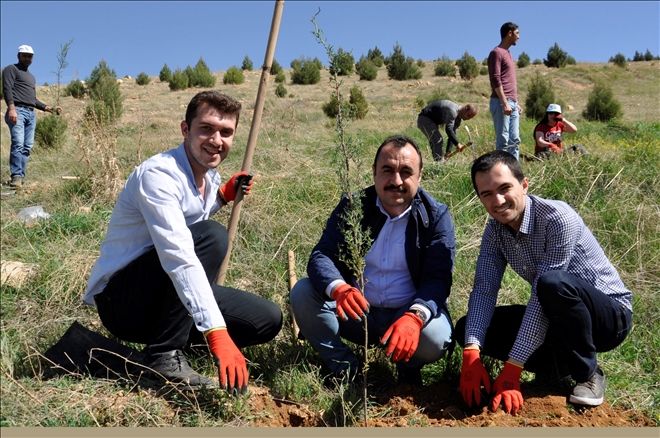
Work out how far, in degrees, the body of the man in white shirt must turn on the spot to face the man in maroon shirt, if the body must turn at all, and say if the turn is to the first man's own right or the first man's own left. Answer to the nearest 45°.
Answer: approximately 90° to the first man's own left

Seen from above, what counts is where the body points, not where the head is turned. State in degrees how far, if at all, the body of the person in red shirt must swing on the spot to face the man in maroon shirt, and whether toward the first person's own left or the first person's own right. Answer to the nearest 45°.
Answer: approximately 90° to the first person's own right

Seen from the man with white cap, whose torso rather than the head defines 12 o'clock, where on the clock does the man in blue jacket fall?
The man in blue jacket is roughly at 1 o'clock from the man with white cap.

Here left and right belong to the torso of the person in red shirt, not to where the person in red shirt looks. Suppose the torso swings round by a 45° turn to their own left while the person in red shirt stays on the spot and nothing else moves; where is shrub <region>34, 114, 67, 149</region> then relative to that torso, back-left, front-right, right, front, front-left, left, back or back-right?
back

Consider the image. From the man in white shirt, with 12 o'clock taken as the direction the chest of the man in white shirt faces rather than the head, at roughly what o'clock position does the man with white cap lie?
The man with white cap is roughly at 7 o'clock from the man in white shirt.

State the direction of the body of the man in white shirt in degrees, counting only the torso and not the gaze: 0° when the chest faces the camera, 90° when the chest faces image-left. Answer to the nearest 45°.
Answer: approximately 315°

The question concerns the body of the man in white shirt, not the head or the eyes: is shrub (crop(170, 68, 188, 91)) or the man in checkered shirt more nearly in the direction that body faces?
the man in checkered shirt

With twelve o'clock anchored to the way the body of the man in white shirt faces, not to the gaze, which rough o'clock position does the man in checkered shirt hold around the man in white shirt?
The man in checkered shirt is roughly at 11 o'clock from the man in white shirt.

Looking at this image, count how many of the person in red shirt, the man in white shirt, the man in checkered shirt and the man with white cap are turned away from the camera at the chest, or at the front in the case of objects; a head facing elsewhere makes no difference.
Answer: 0

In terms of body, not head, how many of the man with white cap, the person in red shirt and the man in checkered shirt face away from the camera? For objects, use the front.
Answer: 0

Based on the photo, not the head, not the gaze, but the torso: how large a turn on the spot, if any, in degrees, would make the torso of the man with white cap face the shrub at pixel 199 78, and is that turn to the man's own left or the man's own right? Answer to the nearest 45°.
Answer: approximately 135° to the man's own left

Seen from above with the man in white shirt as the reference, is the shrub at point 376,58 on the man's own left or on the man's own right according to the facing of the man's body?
on the man's own left

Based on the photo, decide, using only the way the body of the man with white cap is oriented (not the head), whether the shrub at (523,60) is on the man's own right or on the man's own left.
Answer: on the man's own left

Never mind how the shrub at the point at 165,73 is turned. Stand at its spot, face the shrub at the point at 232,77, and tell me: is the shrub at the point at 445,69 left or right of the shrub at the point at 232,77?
left
